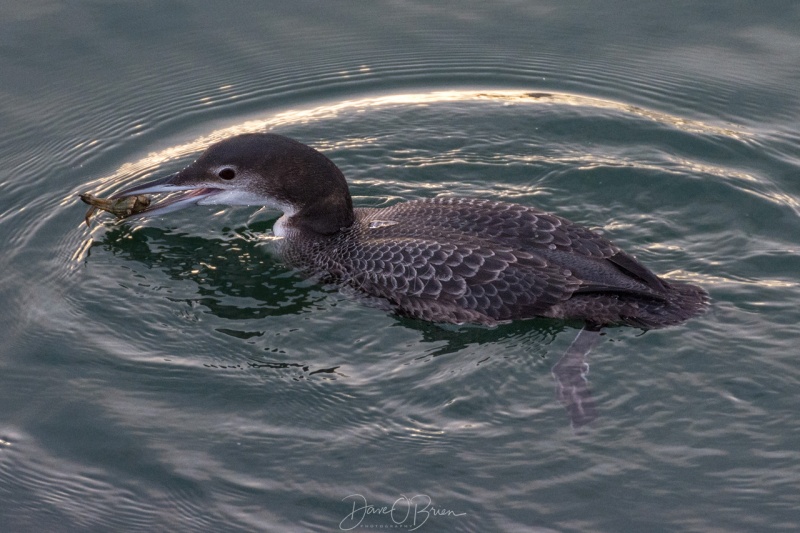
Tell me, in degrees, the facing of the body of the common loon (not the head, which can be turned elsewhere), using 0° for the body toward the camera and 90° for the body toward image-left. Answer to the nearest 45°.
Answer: approximately 90°
